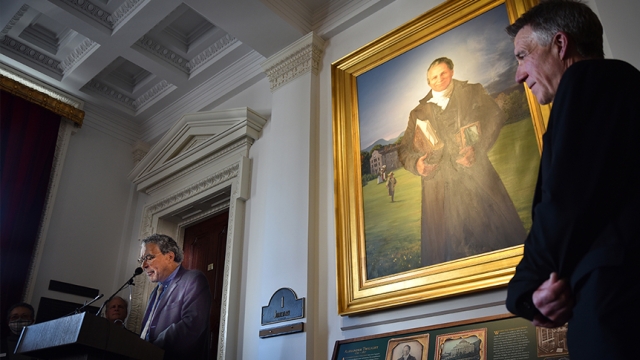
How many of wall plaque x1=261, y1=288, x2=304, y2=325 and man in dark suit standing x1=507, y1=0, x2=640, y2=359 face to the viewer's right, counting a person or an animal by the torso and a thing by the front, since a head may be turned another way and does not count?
0

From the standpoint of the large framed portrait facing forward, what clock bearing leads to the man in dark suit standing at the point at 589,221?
The man in dark suit standing is roughly at 10 o'clock from the large framed portrait.

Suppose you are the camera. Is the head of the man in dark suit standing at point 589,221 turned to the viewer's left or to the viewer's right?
to the viewer's left

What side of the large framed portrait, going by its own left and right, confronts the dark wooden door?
right

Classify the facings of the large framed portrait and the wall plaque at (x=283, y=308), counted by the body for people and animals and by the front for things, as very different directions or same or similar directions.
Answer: same or similar directions

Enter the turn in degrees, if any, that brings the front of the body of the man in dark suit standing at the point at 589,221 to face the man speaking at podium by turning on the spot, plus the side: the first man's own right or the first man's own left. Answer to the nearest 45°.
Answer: approximately 45° to the first man's own right

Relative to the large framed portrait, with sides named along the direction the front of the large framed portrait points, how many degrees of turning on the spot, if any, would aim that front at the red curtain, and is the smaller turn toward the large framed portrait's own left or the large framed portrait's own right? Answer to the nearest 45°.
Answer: approximately 45° to the large framed portrait's own right

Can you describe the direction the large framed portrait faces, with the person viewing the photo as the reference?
facing the viewer and to the left of the viewer

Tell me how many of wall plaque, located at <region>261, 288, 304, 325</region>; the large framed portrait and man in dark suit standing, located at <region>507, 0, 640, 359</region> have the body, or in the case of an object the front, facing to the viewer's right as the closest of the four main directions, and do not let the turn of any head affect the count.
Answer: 0

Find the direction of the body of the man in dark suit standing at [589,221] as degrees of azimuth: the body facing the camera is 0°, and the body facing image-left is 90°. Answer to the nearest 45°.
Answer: approximately 90°

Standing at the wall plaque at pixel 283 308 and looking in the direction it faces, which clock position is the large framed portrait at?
The large framed portrait is roughly at 9 o'clock from the wall plaque.

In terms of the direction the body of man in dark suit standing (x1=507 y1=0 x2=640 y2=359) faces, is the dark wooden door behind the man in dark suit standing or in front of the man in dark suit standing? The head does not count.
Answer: in front

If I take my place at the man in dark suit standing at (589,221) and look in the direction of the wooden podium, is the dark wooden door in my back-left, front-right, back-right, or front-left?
front-right

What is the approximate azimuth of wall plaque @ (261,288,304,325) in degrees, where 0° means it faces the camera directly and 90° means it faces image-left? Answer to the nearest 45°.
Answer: approximately 45°

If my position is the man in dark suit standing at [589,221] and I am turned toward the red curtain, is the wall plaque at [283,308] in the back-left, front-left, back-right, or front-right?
front-right
